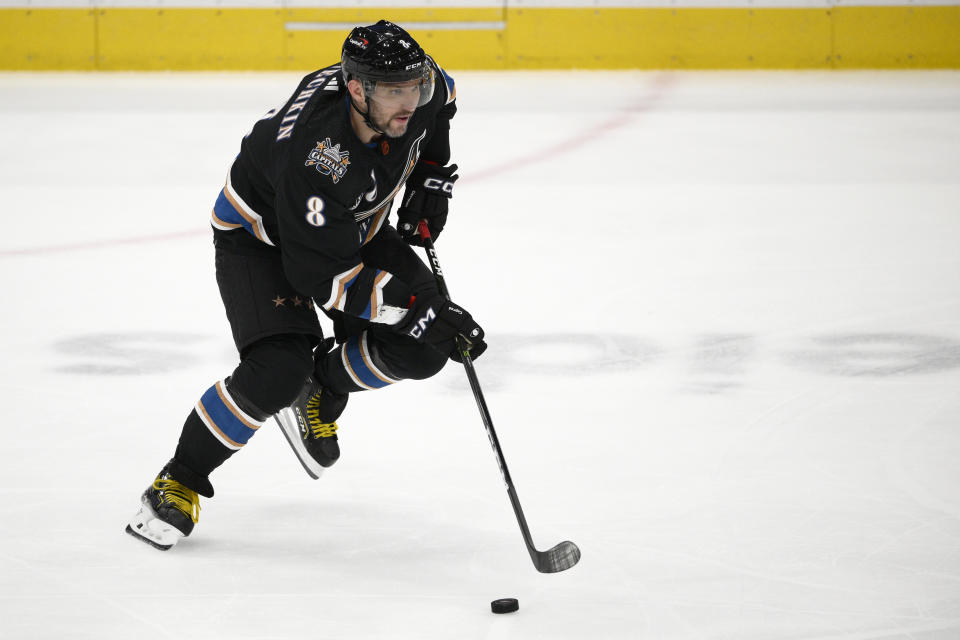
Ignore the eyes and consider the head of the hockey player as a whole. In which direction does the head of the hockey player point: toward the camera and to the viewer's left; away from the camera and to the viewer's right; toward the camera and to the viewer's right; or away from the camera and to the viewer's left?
toward the camera and to the viewer's right

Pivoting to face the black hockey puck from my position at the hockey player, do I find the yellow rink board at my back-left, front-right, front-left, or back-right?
back-left

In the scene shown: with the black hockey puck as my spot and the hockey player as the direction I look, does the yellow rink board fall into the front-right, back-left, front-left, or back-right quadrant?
front-right

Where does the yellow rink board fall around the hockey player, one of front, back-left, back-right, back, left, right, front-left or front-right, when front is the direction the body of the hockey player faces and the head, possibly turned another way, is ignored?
back-left

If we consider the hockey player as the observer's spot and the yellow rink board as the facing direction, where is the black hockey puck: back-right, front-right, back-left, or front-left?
back-right

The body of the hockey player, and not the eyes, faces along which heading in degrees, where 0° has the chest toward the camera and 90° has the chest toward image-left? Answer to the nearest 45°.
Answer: approximately 315°
